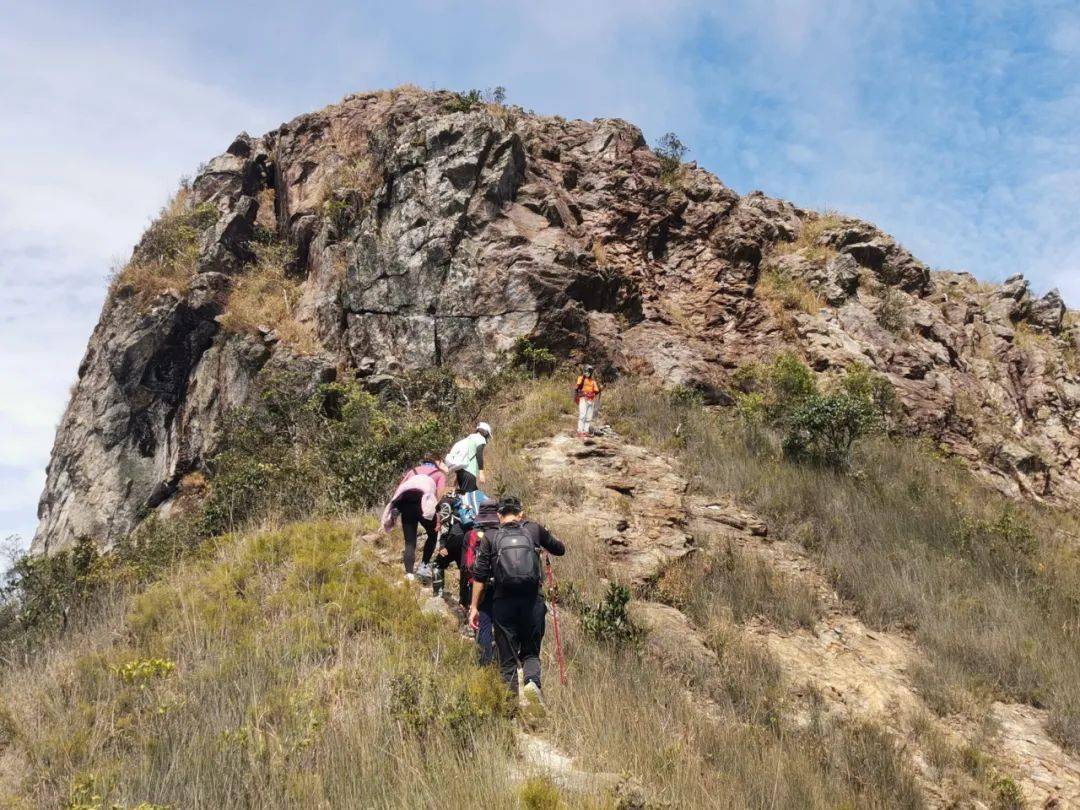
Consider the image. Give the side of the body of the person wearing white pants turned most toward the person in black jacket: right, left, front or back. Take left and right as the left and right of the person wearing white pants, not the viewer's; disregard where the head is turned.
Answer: front

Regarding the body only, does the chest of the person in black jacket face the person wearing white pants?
yes

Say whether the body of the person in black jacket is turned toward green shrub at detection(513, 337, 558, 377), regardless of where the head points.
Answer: yes

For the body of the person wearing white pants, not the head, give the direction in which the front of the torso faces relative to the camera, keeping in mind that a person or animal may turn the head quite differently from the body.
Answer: toward the camera

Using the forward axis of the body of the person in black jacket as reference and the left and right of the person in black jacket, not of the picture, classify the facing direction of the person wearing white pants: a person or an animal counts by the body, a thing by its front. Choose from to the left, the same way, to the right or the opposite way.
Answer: the opposite way

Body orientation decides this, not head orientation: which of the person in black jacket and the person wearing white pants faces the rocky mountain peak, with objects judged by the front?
the person in black jacket

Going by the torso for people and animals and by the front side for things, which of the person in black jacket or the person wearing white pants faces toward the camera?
the person wearing white pants

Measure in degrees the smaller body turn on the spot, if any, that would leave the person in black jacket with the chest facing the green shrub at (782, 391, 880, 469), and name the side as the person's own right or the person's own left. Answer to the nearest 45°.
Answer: approximately 45° to the person's own right

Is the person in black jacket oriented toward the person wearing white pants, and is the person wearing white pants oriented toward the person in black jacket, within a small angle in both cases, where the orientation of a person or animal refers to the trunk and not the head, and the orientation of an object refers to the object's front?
yes

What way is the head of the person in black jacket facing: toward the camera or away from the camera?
away from the camera

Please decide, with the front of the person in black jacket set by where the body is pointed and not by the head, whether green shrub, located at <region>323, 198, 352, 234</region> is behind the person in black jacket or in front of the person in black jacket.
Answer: in front

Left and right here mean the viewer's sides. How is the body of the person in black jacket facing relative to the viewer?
facing away from the viewer

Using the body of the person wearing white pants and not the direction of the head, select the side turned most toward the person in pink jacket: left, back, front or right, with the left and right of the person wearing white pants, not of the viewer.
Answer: front
